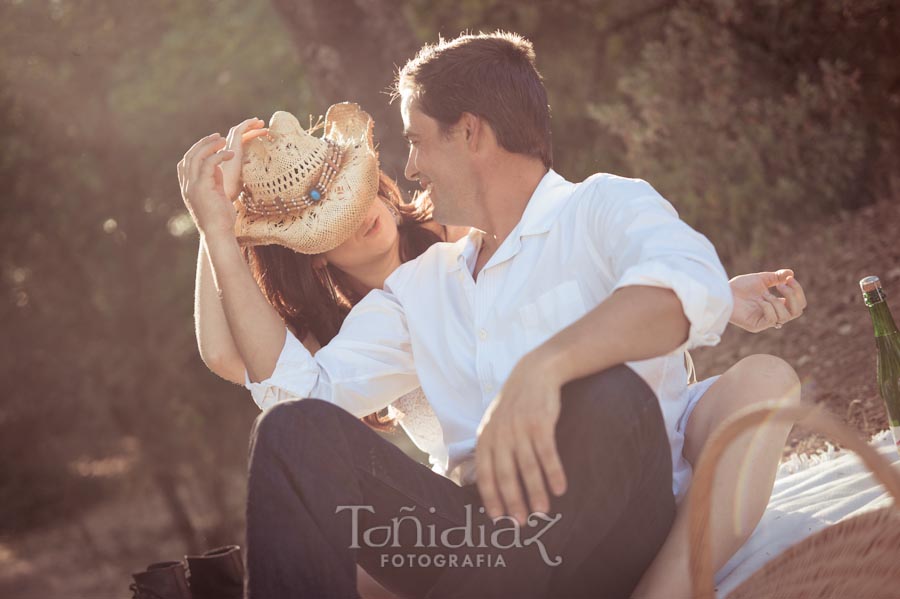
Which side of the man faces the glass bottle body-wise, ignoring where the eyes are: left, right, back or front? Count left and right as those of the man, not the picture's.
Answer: back

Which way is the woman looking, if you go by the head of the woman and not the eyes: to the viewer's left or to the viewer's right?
to the viewer's right

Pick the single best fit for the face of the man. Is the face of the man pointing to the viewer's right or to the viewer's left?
to the viewer's left

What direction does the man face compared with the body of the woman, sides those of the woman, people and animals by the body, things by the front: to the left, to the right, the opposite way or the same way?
to the right

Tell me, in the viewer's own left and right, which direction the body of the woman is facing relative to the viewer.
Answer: facing the viewer and to the right of the viewer

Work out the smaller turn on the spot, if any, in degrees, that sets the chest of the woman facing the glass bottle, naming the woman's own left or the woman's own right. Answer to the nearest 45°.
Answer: approximately 45° to the woman's own left

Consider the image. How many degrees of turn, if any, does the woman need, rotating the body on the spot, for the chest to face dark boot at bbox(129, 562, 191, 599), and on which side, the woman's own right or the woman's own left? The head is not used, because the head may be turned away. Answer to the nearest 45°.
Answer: approximately 135° to the woman's own right

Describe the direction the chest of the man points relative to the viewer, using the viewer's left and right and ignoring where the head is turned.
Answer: facing the viewer and to the left of the viewer
